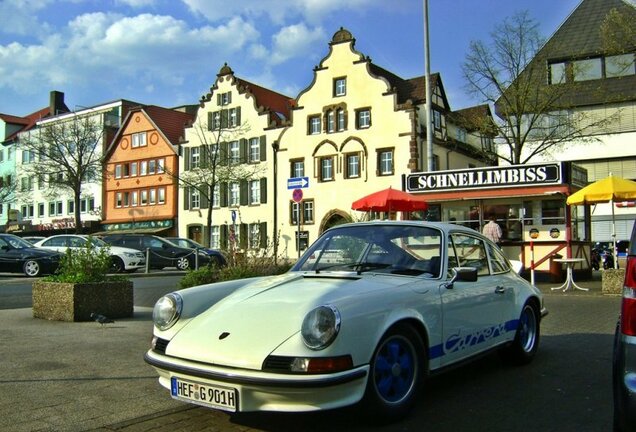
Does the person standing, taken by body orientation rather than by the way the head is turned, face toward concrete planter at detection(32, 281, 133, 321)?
no

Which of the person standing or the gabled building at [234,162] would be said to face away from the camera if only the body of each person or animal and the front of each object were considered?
the person standing

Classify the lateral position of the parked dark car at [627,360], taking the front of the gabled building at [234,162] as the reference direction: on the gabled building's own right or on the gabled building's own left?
on the gabled building's own left

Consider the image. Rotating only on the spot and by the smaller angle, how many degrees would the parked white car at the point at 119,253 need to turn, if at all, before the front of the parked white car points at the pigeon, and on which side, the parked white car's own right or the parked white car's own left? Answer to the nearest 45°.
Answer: approximately 45° to the parked white car's own right

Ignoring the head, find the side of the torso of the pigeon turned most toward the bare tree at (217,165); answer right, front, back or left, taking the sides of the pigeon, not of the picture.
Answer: right

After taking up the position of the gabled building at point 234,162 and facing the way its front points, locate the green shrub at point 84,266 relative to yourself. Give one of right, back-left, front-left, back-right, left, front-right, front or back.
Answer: front-left

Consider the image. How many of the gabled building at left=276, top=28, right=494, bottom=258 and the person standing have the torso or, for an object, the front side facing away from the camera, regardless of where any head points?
1

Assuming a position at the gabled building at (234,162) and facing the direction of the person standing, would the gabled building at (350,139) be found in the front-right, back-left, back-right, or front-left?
front-left

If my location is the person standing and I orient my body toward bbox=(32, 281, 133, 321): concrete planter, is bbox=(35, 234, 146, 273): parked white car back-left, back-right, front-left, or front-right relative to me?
front-right

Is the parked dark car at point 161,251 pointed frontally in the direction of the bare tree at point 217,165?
no

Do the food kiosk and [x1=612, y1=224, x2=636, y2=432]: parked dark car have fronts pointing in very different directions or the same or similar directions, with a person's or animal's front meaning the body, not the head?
very different directions

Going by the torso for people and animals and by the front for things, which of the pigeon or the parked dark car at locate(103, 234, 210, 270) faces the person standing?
the parked dark car

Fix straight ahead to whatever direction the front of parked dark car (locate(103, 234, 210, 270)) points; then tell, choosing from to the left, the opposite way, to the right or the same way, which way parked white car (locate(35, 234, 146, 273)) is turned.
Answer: the same way

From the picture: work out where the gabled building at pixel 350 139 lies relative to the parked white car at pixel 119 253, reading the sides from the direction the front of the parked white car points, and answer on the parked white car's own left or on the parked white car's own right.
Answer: on the parked white car's own left

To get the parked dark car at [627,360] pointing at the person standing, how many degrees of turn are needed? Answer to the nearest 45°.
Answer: approximately 45° to its left

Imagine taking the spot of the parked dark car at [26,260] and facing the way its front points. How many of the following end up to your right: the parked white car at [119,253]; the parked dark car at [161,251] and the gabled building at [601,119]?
0

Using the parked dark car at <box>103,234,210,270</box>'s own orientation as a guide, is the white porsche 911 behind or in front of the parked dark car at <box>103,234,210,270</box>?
in front
